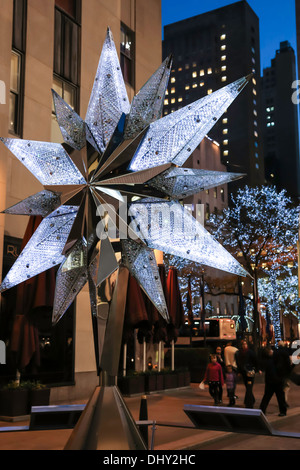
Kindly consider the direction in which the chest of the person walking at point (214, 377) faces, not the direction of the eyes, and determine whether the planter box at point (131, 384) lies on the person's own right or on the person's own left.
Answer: on the person's own right

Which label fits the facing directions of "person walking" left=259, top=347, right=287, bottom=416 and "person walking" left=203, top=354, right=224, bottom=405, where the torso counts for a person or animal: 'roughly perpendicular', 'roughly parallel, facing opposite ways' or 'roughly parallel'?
roughly perpendicular

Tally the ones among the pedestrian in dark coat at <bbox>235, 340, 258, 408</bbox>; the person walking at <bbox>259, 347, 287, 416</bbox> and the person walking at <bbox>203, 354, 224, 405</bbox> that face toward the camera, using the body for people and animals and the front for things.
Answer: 2

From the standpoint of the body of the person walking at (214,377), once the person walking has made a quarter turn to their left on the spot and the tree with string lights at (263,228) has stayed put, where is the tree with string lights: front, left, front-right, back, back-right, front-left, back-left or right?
left

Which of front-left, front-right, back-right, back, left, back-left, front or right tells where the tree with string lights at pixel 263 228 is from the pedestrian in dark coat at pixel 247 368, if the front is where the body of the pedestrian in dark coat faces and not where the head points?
back

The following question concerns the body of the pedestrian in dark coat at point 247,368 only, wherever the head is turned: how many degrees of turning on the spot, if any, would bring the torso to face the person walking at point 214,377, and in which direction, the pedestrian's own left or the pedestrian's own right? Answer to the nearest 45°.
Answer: approximately 90° to the pedestrian's own right

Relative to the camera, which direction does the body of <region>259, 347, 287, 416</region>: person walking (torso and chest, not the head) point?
to the viewer's left

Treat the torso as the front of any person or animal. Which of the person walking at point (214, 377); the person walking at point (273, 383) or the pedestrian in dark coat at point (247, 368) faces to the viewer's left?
the person walking at point (273, 383)

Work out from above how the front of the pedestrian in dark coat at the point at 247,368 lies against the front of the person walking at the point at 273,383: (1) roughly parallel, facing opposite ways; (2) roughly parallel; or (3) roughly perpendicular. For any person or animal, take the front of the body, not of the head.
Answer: roughly perpendicular
